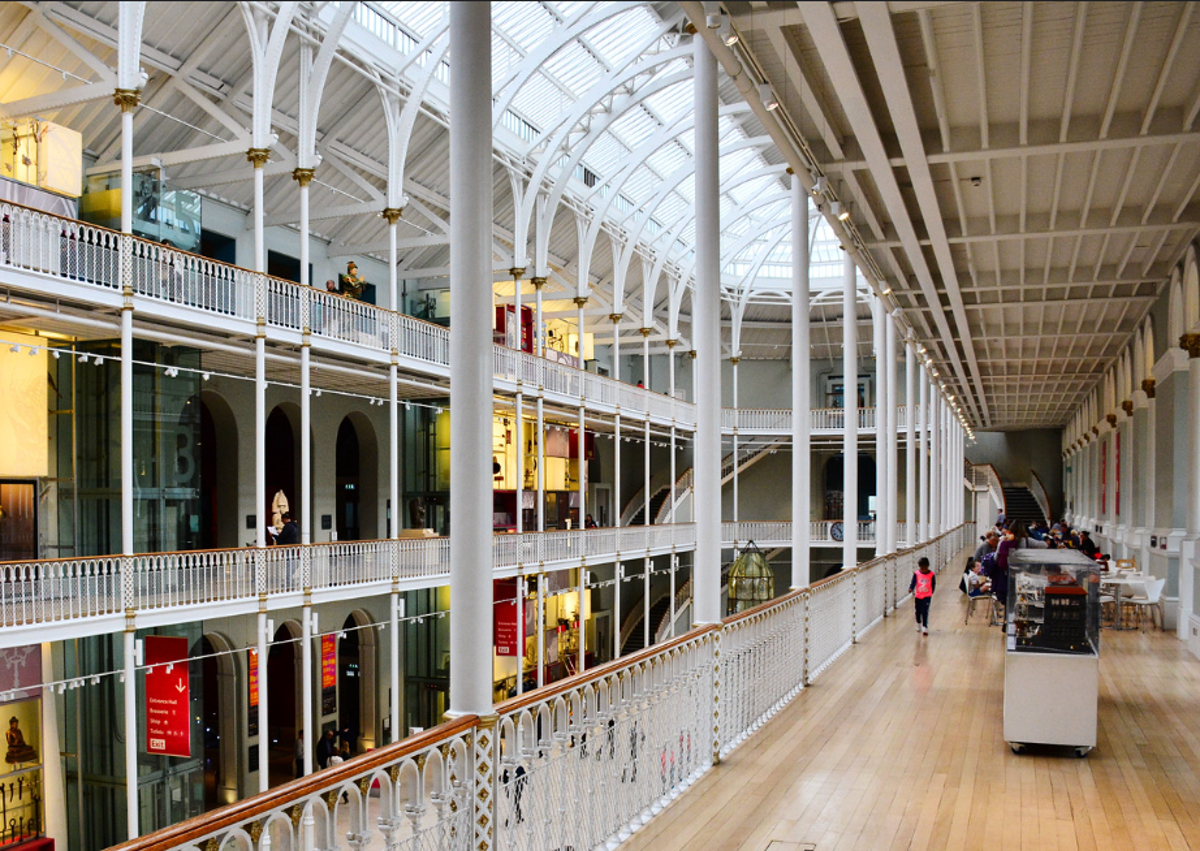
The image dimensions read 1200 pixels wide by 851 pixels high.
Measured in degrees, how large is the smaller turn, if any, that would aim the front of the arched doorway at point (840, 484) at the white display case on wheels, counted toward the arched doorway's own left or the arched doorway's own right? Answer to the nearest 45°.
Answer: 0° — it already faces it

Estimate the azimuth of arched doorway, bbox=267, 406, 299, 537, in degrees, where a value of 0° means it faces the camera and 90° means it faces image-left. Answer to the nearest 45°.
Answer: approximately 315°

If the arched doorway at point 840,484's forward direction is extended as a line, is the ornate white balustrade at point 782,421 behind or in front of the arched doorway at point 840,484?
in front

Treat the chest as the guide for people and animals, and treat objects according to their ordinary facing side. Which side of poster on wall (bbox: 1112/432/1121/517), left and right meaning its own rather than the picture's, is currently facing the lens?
left

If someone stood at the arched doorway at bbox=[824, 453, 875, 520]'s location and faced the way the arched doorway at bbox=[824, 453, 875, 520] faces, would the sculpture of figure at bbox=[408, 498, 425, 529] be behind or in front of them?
in front

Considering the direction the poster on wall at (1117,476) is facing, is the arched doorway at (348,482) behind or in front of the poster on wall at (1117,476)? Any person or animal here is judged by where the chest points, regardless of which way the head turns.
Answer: in front
